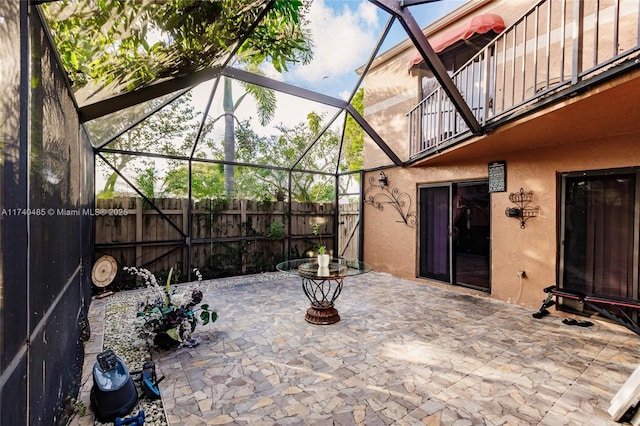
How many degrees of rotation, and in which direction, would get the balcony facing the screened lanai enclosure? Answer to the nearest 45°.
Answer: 0° — it already faces it

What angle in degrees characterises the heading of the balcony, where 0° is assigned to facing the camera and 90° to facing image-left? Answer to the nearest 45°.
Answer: approximately 45°

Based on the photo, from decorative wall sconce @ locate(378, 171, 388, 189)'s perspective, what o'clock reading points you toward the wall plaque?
The wall plaque is roughly at 9 o'clock from the decorative wall sconce.

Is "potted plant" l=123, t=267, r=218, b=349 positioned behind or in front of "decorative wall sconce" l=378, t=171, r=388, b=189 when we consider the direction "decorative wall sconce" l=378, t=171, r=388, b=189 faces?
in front

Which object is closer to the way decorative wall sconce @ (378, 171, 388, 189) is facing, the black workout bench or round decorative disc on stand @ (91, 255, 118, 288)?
the round decorative disc on stand

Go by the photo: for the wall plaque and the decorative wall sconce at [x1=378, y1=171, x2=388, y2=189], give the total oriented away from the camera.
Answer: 0

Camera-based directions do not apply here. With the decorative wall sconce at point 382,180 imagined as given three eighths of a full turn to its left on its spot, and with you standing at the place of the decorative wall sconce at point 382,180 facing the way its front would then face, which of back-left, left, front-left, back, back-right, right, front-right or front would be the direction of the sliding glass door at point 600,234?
front-right

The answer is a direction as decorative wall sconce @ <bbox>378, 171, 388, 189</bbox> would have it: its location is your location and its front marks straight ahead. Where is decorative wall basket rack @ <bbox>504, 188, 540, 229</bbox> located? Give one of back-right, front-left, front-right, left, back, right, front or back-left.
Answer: left

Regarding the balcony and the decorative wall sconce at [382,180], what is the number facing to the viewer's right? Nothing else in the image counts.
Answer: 0
